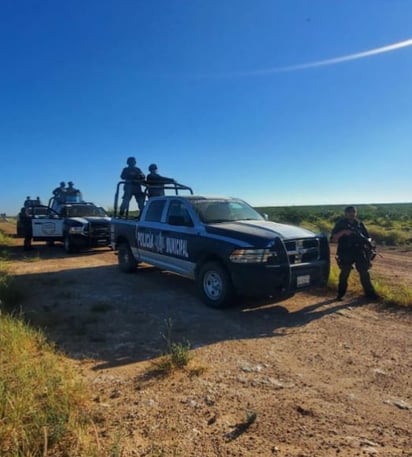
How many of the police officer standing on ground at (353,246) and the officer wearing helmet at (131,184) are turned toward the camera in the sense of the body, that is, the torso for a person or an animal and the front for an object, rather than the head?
2

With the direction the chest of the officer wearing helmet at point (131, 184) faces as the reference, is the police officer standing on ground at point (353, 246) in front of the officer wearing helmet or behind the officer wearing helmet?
in front

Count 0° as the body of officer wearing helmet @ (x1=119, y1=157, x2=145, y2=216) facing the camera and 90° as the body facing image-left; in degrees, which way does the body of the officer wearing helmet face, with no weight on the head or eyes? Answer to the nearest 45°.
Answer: approximately 0°

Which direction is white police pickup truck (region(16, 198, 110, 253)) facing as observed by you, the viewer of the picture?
facing the viewer and to the right of the viewer

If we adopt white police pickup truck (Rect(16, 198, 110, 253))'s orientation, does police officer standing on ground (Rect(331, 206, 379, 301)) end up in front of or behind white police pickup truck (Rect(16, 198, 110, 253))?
in front
